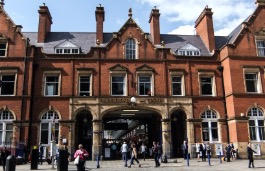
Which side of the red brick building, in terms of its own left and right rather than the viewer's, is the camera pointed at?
front

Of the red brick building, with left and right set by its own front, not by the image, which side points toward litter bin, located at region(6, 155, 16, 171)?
front
